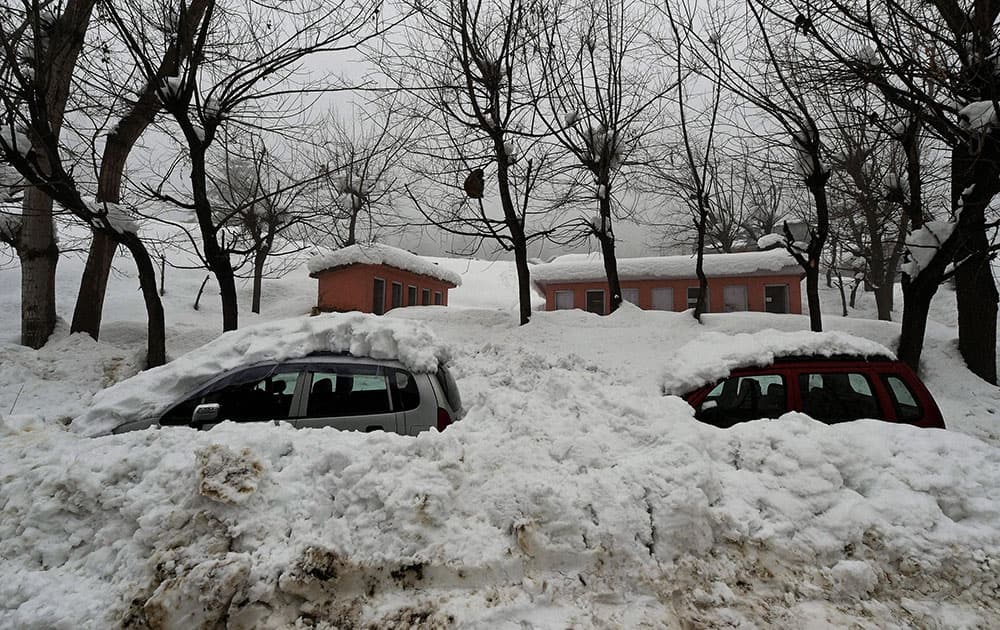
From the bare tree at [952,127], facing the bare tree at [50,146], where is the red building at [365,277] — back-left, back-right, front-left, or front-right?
front-right

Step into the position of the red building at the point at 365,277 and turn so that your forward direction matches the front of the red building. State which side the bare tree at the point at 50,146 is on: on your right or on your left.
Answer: on your right

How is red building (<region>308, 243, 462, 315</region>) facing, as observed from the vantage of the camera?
facing the viewer and to the right of the viewer

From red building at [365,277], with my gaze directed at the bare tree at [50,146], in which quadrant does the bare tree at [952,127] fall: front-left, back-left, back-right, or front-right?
front-left

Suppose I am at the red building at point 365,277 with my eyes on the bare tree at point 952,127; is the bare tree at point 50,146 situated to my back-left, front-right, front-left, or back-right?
front-right

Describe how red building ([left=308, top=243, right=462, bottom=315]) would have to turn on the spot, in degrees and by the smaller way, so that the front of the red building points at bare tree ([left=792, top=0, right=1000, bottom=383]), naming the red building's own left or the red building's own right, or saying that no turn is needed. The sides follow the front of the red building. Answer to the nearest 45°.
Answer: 0° — it already faces it
